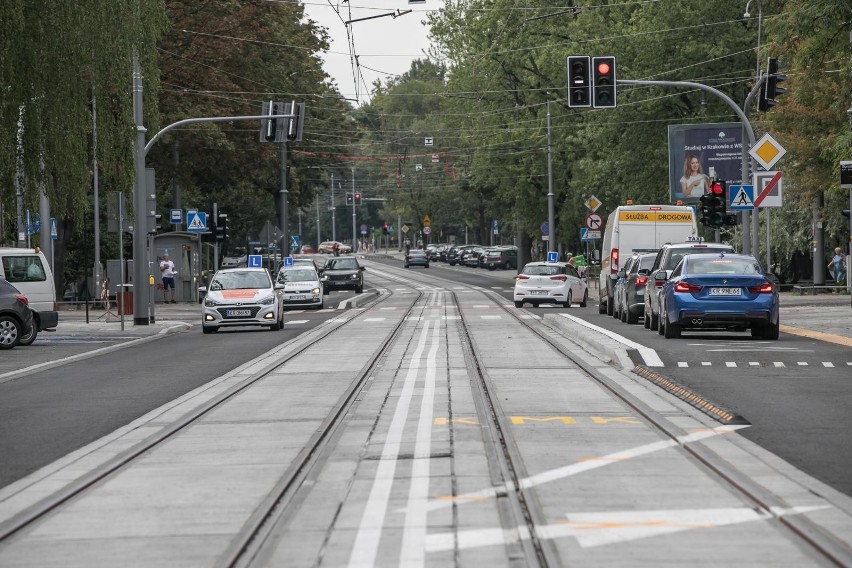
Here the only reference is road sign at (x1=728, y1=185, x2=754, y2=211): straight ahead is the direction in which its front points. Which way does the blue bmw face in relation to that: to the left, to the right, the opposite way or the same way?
the opposite way

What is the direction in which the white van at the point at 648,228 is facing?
away from the camera

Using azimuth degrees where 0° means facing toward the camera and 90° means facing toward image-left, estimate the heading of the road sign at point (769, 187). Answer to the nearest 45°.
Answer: approximately 0°

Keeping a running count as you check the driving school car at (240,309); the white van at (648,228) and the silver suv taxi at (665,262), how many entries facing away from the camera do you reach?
2

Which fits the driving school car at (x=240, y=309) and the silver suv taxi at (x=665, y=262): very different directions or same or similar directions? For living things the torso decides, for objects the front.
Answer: very different directions

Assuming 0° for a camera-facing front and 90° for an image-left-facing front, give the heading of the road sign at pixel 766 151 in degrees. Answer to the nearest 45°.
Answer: approximately 0°

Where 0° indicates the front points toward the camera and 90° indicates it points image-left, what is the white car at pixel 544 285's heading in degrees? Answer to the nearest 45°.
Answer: approximately 225°
